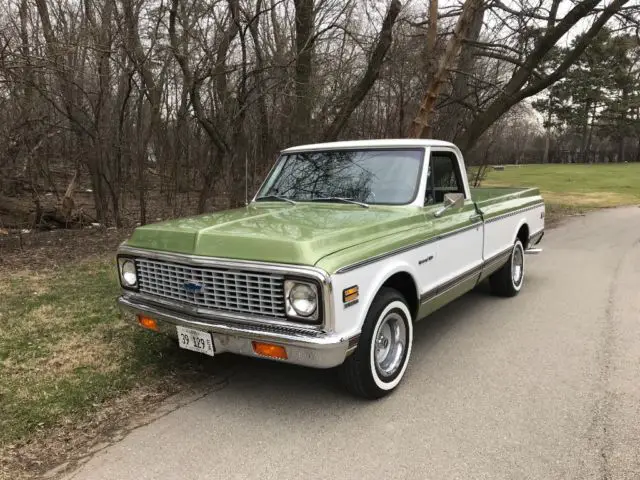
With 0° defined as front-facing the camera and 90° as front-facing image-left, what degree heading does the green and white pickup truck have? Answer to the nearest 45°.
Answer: approximately 45°
